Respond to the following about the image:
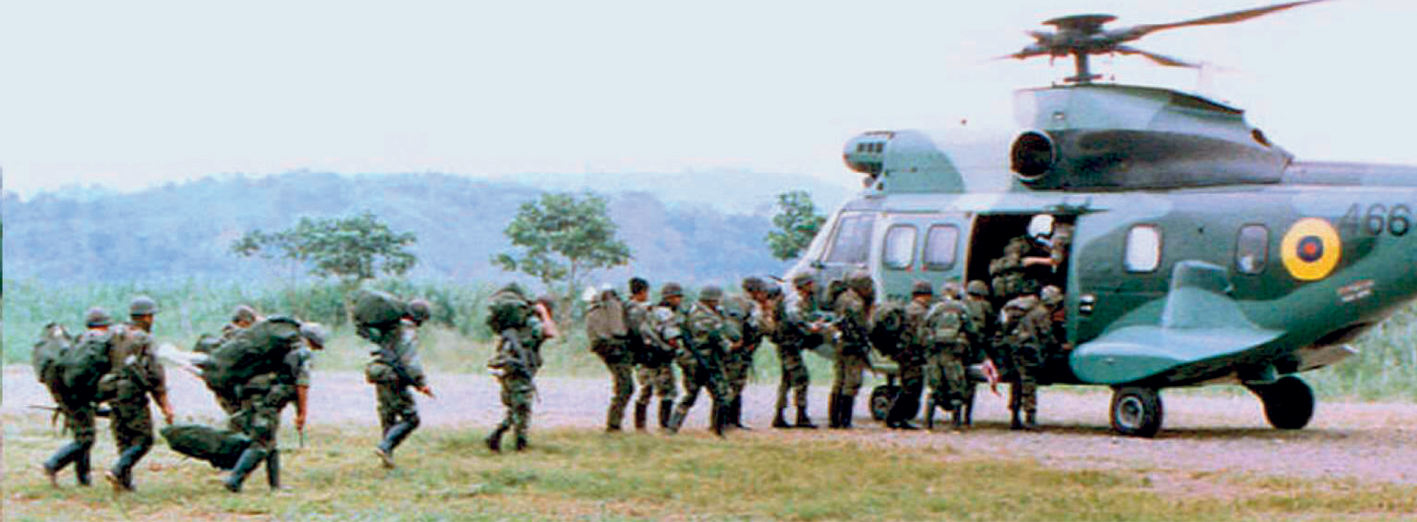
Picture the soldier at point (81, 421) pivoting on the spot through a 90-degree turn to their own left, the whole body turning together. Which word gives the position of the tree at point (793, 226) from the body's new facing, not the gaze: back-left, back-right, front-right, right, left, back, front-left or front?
front-right

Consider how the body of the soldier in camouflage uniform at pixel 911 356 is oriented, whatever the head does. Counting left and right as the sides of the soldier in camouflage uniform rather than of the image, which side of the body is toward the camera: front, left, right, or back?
right

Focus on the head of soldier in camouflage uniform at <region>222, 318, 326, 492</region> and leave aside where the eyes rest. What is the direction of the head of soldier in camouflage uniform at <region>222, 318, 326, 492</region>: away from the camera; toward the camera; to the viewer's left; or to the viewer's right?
to the viewer's right

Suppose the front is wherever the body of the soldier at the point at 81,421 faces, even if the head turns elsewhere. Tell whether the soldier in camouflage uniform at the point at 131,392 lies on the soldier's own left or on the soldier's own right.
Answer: on the soldier's own right

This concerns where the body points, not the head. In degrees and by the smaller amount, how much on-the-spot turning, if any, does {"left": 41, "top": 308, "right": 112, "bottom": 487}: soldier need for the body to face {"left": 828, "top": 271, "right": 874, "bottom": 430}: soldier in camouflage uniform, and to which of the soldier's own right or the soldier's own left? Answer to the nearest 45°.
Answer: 0° — they already face them

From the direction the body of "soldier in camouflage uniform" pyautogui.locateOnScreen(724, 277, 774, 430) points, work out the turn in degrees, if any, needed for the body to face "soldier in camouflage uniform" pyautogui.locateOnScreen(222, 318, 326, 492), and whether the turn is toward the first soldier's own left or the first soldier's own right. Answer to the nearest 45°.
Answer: approximately 135° to the first soldier's own right

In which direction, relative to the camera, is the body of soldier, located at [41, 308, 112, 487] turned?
to the viewer's right

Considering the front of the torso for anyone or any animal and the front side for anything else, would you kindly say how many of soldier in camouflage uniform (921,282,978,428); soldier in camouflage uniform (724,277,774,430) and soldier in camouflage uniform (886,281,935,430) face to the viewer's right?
2

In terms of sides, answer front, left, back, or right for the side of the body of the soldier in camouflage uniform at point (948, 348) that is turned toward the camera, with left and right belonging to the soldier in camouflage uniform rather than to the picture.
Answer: back

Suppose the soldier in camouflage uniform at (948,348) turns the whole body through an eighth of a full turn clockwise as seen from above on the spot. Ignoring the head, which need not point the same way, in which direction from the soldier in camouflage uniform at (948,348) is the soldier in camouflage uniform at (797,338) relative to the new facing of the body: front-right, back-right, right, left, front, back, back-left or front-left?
back-left

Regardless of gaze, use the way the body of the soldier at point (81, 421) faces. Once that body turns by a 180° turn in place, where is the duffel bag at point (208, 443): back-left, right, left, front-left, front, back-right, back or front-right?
back-left

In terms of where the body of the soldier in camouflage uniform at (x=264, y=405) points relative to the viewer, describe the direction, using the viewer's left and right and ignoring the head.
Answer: facing to the right of the viewer

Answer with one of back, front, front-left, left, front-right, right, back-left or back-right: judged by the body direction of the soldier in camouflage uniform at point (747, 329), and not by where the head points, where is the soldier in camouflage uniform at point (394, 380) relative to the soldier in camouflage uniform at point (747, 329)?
back-right

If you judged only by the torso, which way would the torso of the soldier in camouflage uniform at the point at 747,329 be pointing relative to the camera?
to the viewer's right
